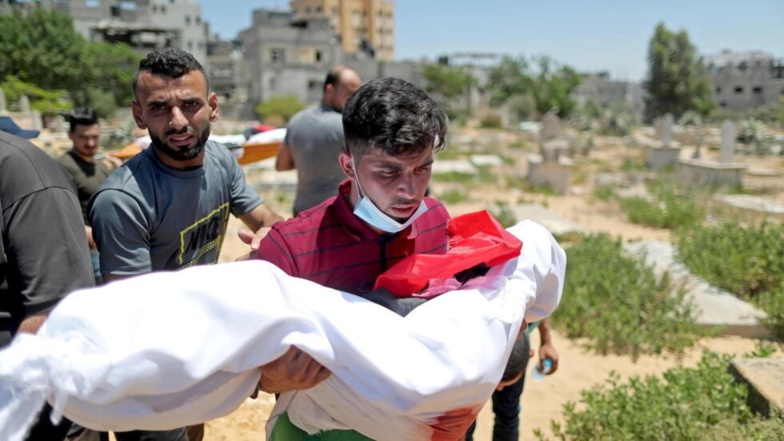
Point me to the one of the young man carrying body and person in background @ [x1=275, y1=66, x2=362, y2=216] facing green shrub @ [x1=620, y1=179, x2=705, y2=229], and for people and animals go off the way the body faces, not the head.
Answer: the person in background

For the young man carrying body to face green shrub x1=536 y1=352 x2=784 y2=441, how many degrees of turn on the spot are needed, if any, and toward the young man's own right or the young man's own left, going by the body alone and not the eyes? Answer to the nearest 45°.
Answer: approximately 90° to the young man's own left

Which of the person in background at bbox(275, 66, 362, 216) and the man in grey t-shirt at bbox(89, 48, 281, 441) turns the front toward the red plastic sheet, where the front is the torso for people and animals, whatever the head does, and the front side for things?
the man in grey t-shirt

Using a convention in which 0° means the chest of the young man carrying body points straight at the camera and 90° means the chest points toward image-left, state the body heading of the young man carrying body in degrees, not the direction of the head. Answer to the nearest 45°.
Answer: approximately 315°

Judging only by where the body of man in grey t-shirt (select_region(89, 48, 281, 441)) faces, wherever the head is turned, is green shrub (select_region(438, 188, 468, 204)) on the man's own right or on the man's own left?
on the man's own left

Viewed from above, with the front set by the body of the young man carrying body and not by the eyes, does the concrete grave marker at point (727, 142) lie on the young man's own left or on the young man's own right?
on the young man's own left

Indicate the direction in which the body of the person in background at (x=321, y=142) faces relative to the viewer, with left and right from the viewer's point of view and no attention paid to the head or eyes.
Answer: facing away from the viewer and to the right of the viewer

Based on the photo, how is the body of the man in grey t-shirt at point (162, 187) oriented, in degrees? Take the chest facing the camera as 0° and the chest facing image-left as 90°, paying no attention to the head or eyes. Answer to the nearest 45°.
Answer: approximately 315°

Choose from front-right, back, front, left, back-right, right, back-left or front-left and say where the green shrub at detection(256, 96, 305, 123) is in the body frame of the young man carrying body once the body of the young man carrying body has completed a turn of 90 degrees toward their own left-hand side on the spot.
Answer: front-left
